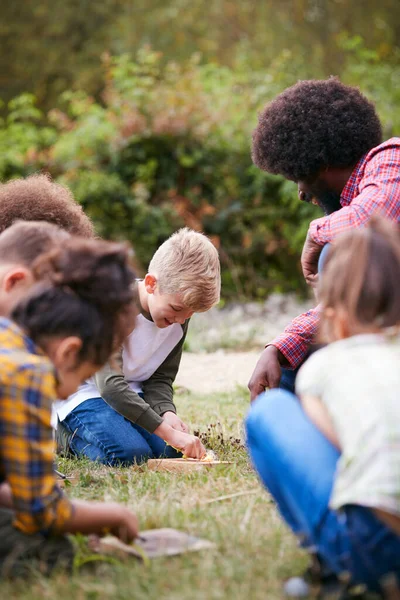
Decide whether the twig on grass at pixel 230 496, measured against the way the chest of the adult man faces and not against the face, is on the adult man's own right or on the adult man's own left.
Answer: on the adult man's own left

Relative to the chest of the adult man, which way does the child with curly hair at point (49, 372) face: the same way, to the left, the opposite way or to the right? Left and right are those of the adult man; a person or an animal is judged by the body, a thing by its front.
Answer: the opposite way

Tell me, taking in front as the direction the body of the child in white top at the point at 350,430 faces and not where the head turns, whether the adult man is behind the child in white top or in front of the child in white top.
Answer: in front

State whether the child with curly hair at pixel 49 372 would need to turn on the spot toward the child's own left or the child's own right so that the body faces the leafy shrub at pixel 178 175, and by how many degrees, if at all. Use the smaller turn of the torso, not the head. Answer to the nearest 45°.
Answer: approximately 90° to the child's own left

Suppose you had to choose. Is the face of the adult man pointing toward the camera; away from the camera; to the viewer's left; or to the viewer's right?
to the viewer's left

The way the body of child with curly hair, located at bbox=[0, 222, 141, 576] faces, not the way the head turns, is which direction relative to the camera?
to the viewer's right

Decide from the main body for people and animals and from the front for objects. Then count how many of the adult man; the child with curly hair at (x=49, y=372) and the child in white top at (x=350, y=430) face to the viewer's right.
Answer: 1

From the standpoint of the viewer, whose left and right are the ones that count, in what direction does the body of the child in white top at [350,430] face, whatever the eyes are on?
facing away from the viewer and to the left of the viewer

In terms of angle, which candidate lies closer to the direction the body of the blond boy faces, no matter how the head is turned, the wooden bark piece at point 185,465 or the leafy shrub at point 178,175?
the wooden bark piece

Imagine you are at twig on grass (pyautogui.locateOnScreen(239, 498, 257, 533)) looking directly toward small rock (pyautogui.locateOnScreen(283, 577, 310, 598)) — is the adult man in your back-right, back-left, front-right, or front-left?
back-left

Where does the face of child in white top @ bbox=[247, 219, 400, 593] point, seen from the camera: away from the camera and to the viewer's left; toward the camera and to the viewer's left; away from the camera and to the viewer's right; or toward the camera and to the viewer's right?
away from the camera and to the viewer's left

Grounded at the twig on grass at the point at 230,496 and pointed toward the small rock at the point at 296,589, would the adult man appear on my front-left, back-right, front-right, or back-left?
back-left

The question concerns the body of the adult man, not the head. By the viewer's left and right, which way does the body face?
facing to the left of the viewer
